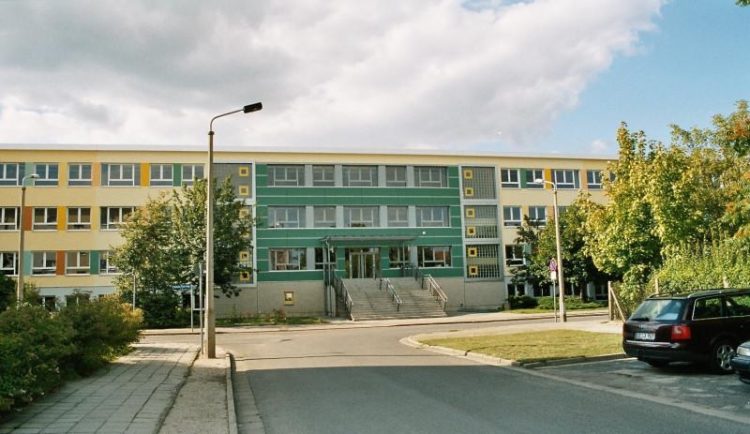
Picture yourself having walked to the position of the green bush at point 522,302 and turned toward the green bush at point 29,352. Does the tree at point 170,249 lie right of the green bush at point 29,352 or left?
right

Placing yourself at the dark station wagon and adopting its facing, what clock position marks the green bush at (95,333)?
The green bush is roughly at 7 o'clock from the dark station wagon.

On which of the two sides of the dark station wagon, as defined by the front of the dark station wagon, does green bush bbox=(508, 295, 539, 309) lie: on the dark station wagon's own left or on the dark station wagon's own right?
on the dark station wagon's own left

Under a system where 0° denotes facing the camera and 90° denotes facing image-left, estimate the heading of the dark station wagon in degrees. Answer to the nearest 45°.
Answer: approximately 225°

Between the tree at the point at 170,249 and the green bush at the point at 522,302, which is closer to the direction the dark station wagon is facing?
the green bush

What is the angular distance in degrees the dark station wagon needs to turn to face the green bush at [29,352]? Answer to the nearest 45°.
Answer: approximately 180°
